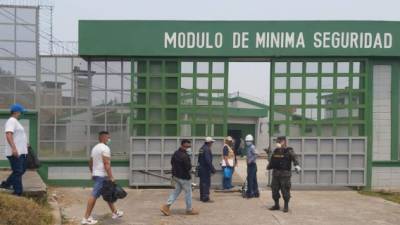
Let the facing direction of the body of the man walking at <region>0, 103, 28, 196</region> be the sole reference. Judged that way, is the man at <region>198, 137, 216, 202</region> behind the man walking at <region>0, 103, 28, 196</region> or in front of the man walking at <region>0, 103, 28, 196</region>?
in front

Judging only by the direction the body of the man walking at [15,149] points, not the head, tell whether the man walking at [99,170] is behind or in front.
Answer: in front

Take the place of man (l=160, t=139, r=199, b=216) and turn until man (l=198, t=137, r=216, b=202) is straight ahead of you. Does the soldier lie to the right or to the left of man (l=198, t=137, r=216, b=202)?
right

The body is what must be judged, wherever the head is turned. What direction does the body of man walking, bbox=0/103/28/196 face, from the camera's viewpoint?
to the viewer's right

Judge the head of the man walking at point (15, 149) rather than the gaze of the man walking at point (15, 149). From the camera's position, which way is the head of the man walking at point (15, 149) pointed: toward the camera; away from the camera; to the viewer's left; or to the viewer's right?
to the viewer's right

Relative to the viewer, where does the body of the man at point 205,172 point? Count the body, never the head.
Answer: to the viewer's right
